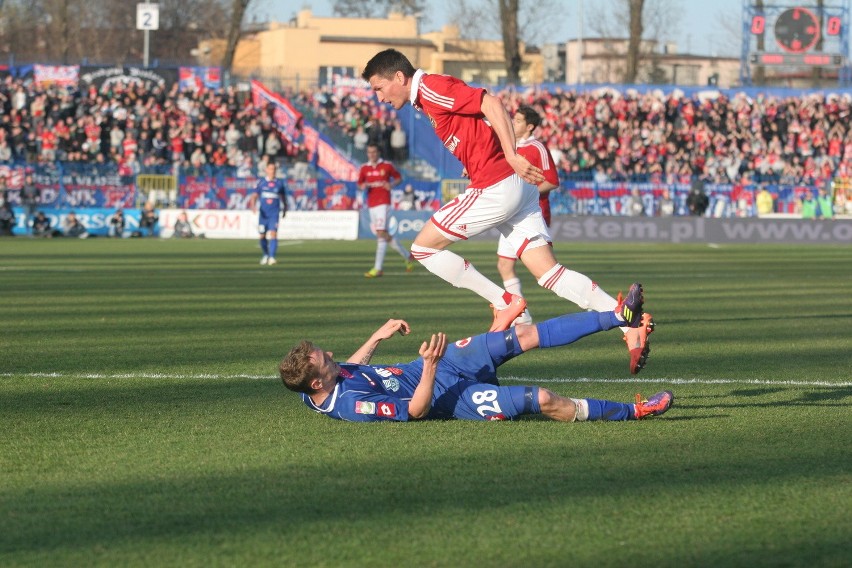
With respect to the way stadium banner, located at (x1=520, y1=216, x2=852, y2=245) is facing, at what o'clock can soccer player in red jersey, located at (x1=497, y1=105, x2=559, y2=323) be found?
The soccer player in red jersey is roughly at 12 o'clock from the stadium banner.

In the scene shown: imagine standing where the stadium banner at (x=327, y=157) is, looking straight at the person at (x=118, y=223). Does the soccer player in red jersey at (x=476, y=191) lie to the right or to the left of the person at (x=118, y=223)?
left

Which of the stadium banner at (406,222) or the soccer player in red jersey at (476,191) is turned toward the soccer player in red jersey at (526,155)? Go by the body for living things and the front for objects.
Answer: the stadium banner

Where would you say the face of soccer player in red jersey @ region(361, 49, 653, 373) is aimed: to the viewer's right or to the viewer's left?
to the viewer's left

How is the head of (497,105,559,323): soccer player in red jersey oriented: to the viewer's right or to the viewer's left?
to the viewer's left

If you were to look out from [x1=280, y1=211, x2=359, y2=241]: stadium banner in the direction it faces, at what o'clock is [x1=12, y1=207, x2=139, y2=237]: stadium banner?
[x1=12, y1=207, x2=139, y2=237]: stadium banner is roughly at 3 o'clock from [x1=280, y1=211, x2=359, y2=241]: stadium banner.

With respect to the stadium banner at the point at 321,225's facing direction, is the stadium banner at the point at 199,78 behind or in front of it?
behind

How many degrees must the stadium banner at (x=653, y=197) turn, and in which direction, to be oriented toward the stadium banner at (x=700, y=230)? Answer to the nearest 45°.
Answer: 0° — it already faces it

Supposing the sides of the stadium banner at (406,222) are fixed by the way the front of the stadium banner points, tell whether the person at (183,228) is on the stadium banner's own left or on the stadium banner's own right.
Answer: on the stadium banner's own right
